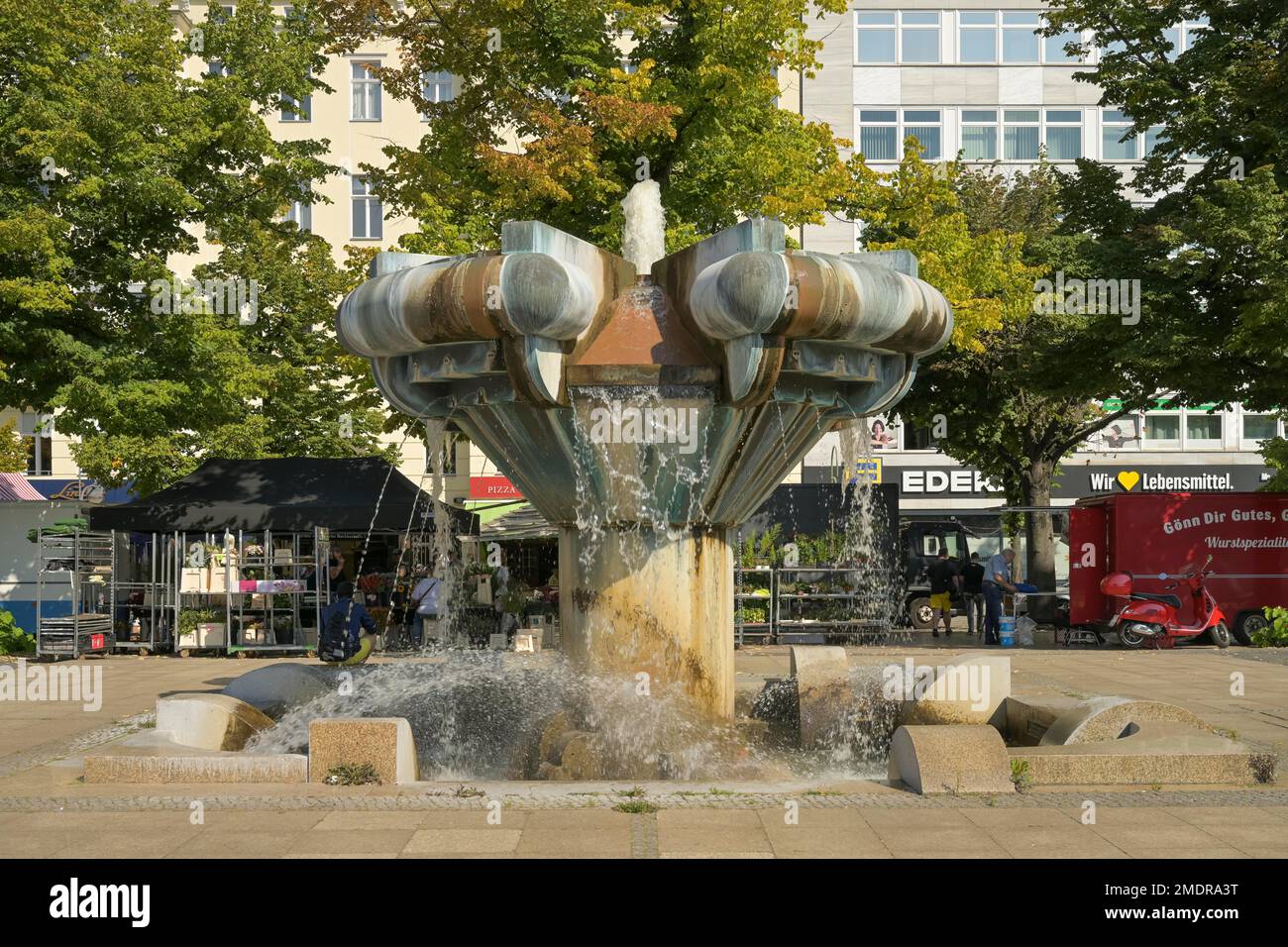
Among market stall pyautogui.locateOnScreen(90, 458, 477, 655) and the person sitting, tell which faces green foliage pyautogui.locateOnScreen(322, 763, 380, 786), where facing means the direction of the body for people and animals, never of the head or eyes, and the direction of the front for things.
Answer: the market stall

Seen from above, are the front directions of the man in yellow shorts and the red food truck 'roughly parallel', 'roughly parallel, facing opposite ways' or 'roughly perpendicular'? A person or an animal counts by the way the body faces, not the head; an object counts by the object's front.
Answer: roughly perpendicular

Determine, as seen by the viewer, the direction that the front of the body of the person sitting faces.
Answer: away from the camera

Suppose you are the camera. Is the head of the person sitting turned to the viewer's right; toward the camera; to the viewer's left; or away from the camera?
away from the camera

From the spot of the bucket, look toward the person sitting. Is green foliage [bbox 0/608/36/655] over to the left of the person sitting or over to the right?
right

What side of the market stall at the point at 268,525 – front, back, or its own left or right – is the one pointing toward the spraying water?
front

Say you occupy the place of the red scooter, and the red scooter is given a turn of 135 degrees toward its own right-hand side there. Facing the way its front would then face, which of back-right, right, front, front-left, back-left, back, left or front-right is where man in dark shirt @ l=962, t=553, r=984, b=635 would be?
right

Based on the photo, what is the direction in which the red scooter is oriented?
to the viewer's right

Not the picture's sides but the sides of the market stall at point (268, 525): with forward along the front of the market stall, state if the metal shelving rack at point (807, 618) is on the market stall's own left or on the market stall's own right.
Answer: on the market stall's own left
